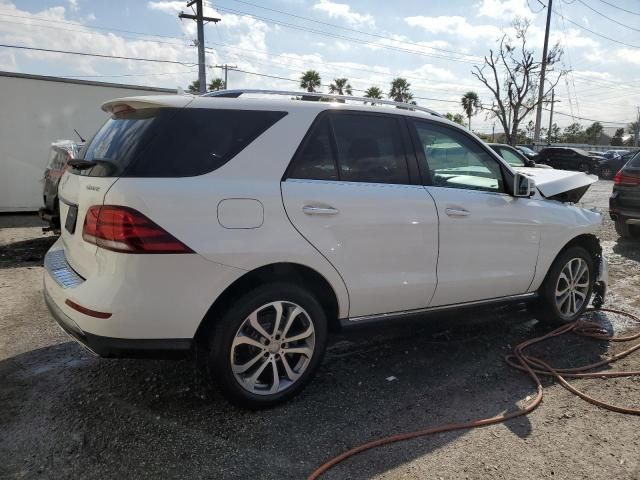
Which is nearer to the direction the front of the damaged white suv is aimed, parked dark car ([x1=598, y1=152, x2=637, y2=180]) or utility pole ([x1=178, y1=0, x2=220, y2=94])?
the parked dark car

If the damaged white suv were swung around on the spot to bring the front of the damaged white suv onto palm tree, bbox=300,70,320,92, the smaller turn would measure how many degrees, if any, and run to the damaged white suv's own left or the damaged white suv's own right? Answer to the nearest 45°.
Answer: approximately 45° to the damaged white suv's own left

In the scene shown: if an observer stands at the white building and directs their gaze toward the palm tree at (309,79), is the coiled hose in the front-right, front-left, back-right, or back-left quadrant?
back-right

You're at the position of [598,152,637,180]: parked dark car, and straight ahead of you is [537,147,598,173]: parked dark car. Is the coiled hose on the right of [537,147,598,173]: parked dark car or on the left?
left

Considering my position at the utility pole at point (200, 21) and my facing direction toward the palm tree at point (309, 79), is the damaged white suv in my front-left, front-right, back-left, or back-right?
back-right

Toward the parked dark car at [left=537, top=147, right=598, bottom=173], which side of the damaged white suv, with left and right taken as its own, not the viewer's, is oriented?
front

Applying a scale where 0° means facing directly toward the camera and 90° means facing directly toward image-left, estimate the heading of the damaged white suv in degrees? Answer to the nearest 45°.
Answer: approximately 225°

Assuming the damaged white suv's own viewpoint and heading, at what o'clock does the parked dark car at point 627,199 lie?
The parked dark car is roughly at 12 o'clock from the damaged white suv.

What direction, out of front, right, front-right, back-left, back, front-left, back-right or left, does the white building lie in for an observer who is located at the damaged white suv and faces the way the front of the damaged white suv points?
left

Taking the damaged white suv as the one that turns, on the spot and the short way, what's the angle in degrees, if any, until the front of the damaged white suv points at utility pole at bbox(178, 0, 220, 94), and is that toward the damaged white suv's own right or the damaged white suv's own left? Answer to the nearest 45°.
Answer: approximately 45° to the damaged white suv's own left

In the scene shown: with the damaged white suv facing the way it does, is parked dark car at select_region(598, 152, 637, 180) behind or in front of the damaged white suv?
in front

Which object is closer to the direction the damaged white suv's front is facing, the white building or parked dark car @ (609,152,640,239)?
the parked dark car

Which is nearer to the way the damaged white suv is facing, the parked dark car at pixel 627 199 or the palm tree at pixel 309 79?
the parked dark car

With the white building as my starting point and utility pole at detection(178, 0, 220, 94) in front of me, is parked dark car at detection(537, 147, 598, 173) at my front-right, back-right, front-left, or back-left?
front-right

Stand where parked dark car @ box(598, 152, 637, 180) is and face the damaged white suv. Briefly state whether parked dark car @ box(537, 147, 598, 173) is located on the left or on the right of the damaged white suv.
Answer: right

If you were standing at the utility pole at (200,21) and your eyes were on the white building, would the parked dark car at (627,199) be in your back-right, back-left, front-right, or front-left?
front-left
